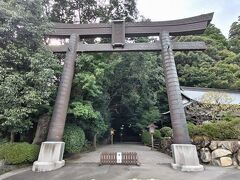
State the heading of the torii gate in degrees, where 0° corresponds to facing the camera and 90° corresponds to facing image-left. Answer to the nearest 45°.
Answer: approximately 0°

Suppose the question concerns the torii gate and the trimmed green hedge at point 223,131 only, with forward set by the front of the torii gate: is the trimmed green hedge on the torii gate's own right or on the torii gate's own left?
on the torii gate's own left

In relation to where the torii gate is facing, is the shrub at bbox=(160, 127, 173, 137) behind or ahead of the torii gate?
behind

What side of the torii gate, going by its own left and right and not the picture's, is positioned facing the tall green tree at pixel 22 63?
right
